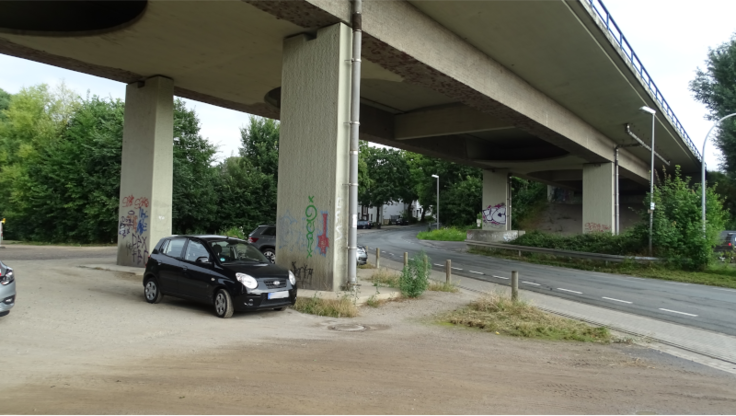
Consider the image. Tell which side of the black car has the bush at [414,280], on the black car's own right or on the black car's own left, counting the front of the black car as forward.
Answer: on the black car's own left

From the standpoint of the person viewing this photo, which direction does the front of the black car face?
facing the viewer and to the right of the viewer

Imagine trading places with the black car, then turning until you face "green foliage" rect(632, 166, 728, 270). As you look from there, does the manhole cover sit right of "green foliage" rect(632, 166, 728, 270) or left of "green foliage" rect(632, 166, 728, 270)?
right

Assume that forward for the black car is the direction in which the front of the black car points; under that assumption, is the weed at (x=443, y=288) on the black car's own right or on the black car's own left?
on the black car's own left

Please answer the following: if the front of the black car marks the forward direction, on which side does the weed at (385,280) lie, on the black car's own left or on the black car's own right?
on the black car's own left

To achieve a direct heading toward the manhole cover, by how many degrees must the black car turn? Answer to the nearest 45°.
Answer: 0° — it already faces it

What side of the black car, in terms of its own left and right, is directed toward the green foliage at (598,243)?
left

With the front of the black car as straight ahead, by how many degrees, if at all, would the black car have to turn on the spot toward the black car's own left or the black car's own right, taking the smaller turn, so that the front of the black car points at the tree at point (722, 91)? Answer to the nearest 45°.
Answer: approximately 90° to the black car's own left

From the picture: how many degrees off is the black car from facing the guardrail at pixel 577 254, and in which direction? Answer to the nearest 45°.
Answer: approximately 90° to its left

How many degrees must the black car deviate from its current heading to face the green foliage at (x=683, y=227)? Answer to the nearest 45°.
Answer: approximately 45° to its left
